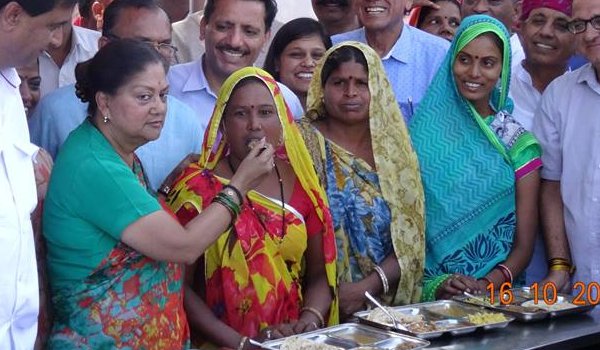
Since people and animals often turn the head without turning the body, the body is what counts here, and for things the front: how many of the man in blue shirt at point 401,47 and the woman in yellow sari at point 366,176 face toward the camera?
2

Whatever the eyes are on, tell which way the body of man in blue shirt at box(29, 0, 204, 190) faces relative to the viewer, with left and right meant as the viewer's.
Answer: facing the viewer and to the right of the viewer

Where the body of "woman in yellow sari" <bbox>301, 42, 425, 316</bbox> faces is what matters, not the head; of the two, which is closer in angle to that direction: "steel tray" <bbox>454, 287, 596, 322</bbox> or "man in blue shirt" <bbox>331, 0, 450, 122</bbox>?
the steel tray

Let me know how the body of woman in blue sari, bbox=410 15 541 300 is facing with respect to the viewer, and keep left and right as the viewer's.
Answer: facing the viewer and to the left of the viewer

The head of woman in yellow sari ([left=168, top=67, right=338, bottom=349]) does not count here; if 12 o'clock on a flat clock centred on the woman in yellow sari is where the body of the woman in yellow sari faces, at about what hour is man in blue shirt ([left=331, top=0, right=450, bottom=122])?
The man in blue shirt is roughly at 7 o'clock from the woman in yellow sari.

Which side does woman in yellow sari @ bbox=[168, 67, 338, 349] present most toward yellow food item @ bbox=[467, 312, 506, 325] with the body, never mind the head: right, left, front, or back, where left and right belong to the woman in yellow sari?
left

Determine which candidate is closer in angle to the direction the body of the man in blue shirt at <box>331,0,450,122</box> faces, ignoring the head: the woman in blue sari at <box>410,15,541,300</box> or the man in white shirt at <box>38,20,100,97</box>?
the woman in blue sari

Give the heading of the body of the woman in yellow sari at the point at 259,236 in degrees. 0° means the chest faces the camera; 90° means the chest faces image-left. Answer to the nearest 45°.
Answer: approximately 0°

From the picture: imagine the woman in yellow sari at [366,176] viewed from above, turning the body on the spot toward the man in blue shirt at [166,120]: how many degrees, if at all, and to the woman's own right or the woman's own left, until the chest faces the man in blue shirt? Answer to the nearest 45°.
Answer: approximately 90° to the woman's own right

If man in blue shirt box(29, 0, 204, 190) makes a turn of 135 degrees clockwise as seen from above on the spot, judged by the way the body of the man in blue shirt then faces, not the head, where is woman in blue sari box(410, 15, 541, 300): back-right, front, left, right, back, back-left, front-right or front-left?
back

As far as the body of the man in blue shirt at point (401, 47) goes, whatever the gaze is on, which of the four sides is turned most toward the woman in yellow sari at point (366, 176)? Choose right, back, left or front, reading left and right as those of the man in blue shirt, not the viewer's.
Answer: front
